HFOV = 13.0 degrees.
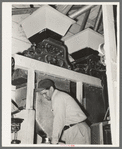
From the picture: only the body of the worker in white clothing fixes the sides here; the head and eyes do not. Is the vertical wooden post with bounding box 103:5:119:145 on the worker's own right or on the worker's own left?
on the worker's own left
